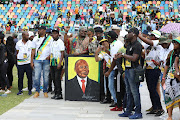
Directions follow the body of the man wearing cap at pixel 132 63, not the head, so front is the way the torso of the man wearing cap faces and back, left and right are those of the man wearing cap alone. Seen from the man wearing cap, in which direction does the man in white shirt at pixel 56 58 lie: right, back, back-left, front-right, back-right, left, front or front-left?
front-right

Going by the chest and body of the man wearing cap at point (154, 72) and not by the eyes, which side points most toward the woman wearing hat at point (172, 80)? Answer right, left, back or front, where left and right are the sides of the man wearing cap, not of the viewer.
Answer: left

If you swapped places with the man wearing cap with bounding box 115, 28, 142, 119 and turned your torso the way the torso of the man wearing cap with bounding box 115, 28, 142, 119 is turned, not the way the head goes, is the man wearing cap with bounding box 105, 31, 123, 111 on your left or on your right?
on your right

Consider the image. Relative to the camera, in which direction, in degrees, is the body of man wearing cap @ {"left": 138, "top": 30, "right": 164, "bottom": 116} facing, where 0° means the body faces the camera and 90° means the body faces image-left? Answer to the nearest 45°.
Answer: approximately 45°

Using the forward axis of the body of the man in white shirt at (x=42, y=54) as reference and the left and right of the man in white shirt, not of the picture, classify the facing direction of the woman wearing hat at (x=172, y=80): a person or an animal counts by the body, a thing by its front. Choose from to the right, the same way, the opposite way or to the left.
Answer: to the right

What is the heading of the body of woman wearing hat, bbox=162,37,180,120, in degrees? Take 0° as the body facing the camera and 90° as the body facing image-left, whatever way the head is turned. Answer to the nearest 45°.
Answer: approximately 45°
